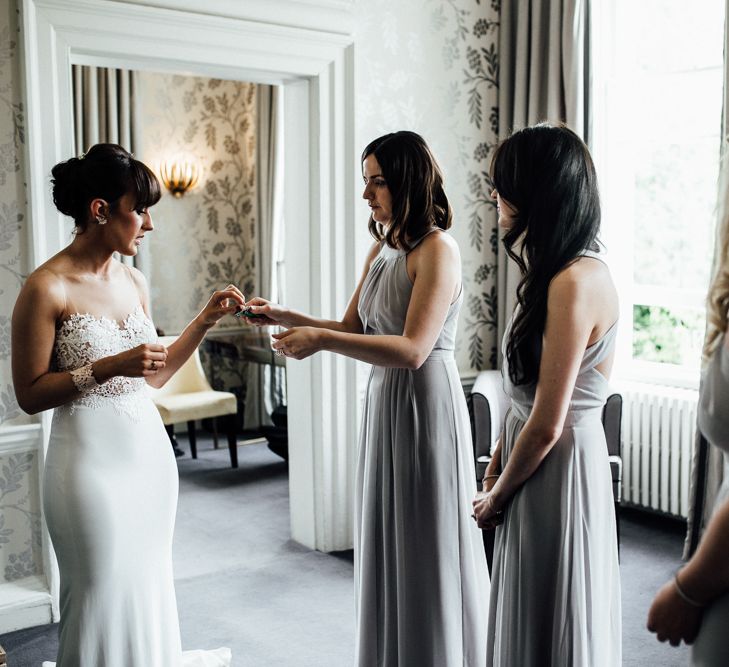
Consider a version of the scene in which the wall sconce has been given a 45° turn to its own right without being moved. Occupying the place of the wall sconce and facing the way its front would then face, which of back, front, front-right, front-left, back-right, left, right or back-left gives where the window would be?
left

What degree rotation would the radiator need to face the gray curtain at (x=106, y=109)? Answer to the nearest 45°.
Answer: approximately 45° to its right

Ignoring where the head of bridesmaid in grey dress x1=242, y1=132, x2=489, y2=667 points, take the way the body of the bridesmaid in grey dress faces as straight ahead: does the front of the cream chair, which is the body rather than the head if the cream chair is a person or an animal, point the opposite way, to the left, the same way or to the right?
to the left

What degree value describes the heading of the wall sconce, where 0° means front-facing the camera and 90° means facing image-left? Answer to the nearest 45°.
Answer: approximately 0°

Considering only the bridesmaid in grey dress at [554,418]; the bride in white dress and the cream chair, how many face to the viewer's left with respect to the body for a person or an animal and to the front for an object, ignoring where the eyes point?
1

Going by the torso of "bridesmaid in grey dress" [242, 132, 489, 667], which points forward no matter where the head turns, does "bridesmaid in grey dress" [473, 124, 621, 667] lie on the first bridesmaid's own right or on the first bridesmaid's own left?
on the first bridesmaid's own left

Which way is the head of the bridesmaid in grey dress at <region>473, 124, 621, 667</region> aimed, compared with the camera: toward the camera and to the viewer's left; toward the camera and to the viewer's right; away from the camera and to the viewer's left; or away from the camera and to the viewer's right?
away from the camera and to the viewer's left

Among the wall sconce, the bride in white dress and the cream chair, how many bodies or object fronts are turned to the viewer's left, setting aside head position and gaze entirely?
0

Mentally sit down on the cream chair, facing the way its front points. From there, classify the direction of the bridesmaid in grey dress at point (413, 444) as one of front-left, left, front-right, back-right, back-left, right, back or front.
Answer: front-right

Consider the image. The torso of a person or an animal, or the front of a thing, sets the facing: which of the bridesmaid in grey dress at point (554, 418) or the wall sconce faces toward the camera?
the wall sconce

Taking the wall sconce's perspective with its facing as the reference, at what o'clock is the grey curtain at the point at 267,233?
The grey curtain is roughly at 9 o'clock from the wall sconce.

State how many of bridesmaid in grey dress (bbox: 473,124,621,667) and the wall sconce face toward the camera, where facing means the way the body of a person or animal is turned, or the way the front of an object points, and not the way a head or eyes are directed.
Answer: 1

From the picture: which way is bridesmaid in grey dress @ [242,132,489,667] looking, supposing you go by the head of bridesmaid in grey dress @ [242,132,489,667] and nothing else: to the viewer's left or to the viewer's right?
to the viewer's left

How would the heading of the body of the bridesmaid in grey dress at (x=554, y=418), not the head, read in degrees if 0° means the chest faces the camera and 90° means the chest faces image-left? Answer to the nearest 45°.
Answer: approximately 90°

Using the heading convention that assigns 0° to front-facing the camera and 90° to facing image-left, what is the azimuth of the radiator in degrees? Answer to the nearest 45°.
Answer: approximately 45°

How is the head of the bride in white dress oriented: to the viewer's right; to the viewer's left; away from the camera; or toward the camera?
to the viewer's right
